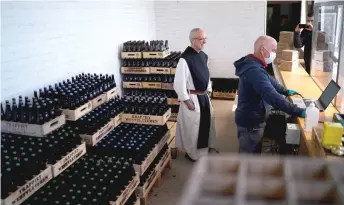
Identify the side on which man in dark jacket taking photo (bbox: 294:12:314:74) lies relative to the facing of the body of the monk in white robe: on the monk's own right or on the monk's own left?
on the monk's own left

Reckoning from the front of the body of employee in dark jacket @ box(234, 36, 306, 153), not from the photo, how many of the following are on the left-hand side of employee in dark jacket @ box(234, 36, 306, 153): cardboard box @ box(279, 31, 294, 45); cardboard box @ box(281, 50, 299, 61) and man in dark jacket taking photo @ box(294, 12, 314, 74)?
3

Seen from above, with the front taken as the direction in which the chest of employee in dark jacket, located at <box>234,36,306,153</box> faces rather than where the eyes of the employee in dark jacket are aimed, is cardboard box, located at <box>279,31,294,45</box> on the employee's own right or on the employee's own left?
on the employee's own left

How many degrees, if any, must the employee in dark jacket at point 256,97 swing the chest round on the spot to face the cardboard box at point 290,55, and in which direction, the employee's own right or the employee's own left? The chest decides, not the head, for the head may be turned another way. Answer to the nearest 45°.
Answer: approximately 90° to the employee's own left

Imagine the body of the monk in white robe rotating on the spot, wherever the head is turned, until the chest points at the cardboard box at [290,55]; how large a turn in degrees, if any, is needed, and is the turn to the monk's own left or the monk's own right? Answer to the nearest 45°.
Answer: approximately 90° to the monk's own left

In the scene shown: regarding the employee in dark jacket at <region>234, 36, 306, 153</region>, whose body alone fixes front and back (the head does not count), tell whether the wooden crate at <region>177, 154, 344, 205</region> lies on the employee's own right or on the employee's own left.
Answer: on the employee's own right

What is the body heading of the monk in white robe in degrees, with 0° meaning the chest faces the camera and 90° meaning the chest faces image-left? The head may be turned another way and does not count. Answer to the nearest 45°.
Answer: approximately 315°

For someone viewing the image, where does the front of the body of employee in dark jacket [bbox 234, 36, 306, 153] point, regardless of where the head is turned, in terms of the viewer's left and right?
facing to the right of the viewer

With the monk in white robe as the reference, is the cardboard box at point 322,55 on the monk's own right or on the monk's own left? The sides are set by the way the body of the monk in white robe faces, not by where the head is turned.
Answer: on the monk's own left
